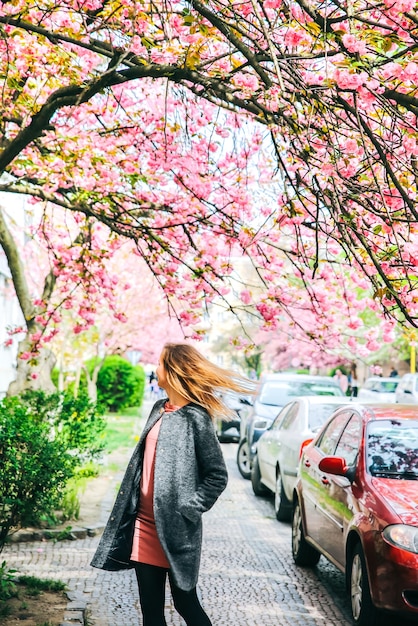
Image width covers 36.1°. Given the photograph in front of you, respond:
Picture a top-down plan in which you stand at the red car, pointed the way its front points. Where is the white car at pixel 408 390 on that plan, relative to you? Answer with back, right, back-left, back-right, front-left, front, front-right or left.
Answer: back-left

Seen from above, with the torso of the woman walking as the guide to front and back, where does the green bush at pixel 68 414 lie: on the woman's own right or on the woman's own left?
on the woman's own right

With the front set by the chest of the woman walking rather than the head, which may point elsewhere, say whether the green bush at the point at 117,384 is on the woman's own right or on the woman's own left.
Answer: on the woman's own right

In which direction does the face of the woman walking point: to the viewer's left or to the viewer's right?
to the viewer's left

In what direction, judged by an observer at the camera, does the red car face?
facing the viewer and to the right of the viewer

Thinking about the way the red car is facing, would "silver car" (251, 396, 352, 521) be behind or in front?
behind

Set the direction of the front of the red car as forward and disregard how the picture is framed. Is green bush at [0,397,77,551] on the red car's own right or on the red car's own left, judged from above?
on the red car's own right

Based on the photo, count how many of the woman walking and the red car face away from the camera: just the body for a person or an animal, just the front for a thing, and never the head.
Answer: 0

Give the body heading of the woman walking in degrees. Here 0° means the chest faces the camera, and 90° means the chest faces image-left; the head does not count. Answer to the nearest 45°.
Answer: approximately 45°

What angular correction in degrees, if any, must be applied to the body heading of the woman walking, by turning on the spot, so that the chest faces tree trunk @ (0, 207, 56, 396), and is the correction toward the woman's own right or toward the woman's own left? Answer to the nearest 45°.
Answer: approximately 135° to the woman's own right

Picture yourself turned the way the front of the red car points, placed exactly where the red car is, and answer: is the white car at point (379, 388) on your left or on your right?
on your left
